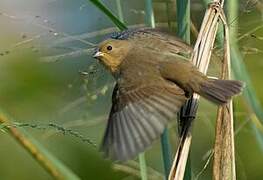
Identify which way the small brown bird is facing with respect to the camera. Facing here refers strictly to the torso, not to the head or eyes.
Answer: to the viewer's left
